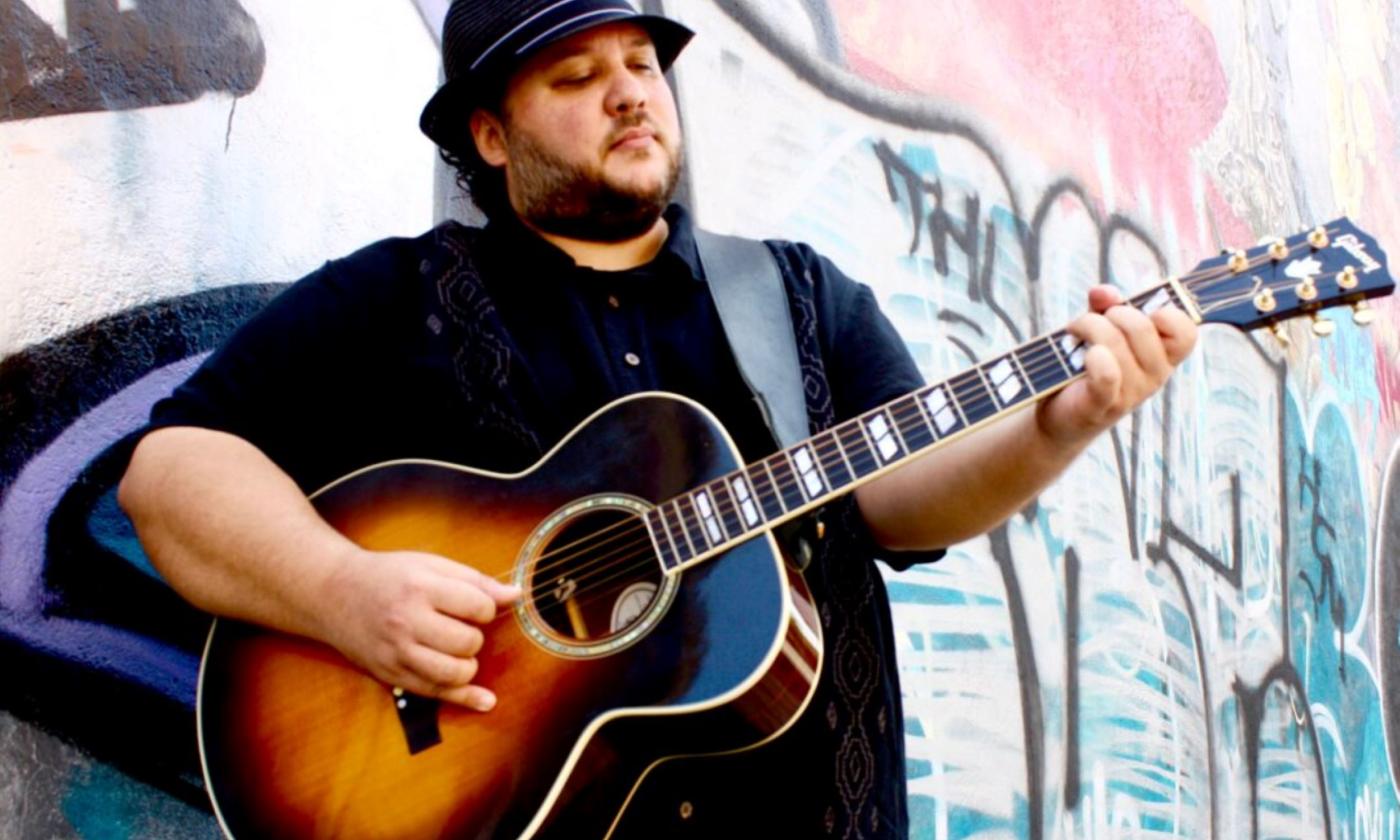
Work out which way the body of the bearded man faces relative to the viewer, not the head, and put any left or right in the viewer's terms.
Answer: facing the viewer and to the right of the viewer

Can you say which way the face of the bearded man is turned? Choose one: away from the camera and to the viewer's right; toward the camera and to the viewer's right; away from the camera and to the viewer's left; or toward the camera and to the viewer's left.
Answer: toward the camera and to the viewer's right
